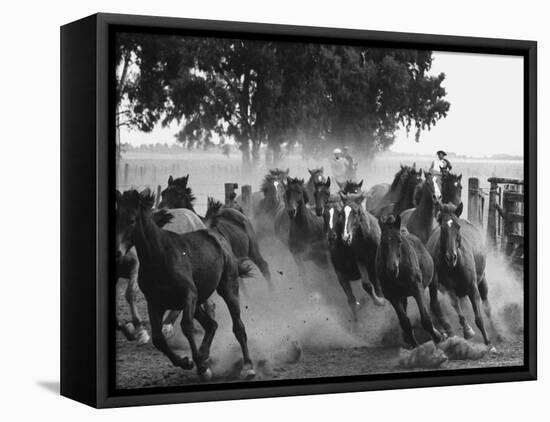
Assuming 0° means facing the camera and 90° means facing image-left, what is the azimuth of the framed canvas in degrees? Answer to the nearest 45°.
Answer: approximately 315°
